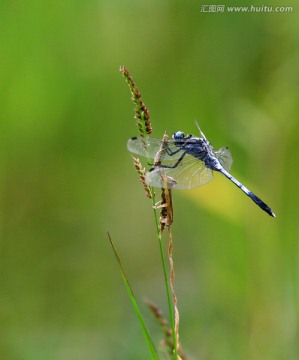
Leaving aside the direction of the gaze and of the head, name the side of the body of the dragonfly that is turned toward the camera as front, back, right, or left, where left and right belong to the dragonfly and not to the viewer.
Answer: left

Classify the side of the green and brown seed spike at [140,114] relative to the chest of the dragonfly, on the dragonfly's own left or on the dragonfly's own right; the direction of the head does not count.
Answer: on the dragonfly's own left
